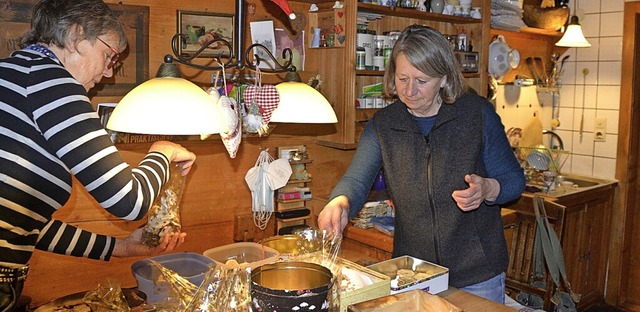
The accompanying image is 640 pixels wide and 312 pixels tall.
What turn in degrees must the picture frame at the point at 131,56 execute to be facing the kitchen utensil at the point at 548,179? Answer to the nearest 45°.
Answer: approximately 90° to its left

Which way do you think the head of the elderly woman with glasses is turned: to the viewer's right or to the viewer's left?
to the viewer's right

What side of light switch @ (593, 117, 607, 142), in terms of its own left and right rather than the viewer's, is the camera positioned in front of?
front

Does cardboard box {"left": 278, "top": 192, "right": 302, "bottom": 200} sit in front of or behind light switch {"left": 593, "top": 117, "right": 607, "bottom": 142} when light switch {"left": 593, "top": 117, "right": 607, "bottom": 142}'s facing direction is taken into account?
in front

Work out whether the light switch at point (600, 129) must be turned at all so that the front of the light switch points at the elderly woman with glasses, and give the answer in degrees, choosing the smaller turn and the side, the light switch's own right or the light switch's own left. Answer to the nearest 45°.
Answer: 0° — it already faces them

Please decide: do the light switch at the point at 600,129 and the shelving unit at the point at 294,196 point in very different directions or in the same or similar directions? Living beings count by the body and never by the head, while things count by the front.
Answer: same or similar directions

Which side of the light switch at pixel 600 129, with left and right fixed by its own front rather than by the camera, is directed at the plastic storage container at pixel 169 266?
front

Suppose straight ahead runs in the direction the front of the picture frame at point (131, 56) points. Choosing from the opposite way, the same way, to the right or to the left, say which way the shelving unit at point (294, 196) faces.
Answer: the same way

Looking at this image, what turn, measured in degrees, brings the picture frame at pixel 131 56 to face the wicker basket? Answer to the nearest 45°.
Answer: approximately 90° to its left

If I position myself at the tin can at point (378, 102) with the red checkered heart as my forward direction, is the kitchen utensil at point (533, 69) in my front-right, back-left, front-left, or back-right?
back-left

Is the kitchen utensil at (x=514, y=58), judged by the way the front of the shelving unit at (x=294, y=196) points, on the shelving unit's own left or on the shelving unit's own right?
on the shelving unit's own left

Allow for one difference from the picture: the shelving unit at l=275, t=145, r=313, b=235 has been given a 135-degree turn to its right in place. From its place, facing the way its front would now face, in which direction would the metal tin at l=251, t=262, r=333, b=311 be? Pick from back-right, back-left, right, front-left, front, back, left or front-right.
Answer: back-left

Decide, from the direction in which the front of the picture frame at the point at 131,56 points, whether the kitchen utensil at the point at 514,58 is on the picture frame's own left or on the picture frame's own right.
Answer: on the picture frame's own left

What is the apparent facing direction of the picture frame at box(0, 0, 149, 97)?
toward the camera

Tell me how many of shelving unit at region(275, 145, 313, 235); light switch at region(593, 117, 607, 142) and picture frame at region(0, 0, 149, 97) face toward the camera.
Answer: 3
